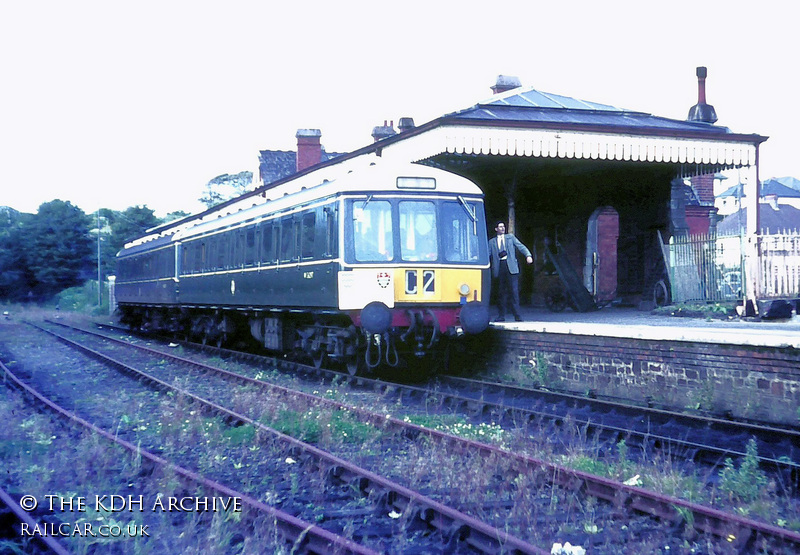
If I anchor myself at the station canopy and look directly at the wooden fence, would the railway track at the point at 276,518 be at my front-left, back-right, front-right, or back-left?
back-right

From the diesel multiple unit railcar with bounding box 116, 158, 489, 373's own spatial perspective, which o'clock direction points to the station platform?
The station platform is roughly at 11 o'clock from the diesel multiple unit railcar.

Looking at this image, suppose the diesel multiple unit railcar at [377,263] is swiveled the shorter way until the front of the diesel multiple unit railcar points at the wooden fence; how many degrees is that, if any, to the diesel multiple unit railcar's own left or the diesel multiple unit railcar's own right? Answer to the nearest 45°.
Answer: approximately 45° to the diesel multiple unit railcar's own left

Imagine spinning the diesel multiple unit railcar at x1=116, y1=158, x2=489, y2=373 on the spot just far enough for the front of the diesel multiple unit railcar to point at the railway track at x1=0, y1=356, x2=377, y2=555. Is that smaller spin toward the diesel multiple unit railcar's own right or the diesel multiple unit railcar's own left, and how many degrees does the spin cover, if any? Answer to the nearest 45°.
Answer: approximately 45° to the diesel multiple unit railcar's own right

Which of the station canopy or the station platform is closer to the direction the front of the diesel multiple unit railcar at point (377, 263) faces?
the station platform

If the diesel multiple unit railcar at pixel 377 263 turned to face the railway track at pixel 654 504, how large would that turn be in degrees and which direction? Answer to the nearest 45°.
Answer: approximately 45° to its right
